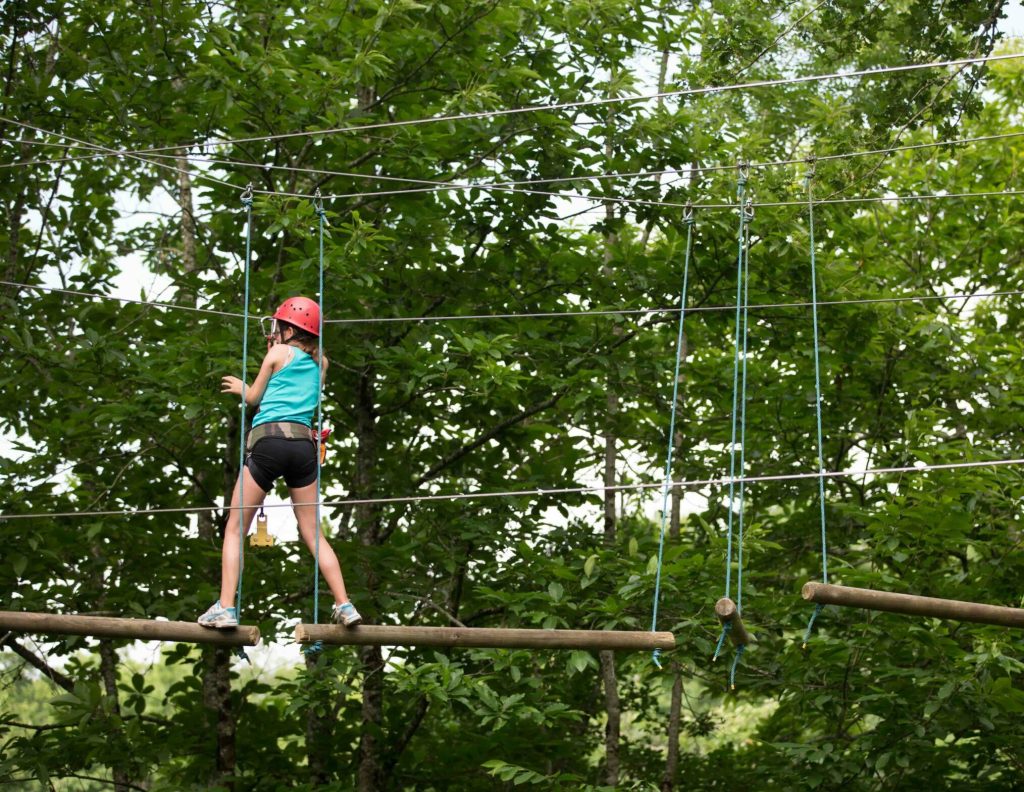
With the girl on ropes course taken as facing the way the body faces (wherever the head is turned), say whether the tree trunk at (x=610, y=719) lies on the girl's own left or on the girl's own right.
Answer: on the girl's own right

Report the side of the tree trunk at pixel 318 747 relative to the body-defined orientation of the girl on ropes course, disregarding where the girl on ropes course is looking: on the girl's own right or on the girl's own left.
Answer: on the girl's own right

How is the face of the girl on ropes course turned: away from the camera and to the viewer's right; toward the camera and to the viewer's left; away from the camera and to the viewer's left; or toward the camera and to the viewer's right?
away from the camera and to the viewer's left

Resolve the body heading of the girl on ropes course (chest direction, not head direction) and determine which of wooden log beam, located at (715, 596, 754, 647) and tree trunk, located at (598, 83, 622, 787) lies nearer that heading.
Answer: the tree trunk

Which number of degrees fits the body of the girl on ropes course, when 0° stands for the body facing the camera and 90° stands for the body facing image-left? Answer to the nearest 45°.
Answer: approximately 135°
